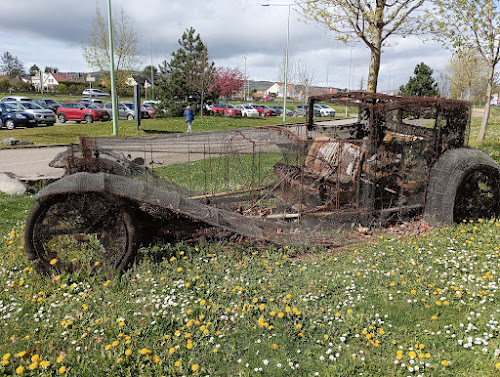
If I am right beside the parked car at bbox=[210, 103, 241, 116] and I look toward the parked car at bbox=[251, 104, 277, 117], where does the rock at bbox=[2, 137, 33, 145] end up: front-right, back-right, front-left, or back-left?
back-right

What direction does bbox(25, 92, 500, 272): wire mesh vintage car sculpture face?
to the viewer's left

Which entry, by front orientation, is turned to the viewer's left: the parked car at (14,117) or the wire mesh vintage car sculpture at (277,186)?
the wire mesh vintage car sculpture

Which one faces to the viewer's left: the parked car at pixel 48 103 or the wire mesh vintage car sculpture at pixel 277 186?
the wire mesh vintage car sculpture

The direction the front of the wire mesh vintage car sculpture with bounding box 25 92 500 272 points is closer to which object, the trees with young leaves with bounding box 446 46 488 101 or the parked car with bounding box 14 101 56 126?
the parked car

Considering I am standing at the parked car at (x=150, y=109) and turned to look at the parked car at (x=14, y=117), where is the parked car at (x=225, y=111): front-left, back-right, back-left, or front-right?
back-left
